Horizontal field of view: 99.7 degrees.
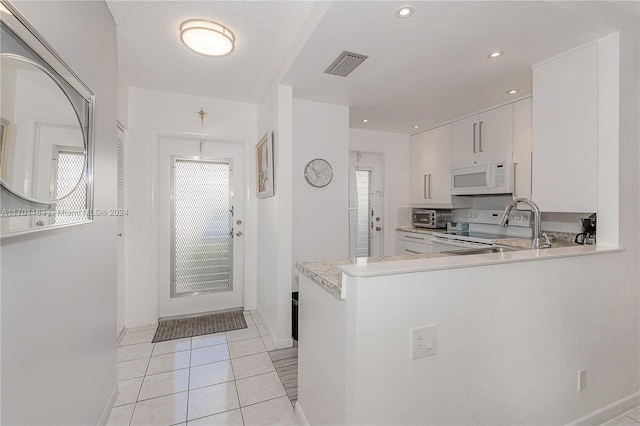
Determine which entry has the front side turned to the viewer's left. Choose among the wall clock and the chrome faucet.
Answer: the chrome faucet

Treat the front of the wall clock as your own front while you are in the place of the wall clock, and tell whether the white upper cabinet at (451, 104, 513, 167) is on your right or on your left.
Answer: on your left

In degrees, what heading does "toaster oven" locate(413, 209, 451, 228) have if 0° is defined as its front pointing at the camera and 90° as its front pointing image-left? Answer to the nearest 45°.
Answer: approximately 45°

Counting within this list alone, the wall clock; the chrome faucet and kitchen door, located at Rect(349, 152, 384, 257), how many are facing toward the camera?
2

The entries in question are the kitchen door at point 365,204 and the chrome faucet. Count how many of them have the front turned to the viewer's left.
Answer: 1

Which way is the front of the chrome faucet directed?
to the viewer's left

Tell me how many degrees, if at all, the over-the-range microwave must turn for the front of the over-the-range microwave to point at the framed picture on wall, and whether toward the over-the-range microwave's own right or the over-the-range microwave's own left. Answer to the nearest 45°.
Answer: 0° — it already faces it
